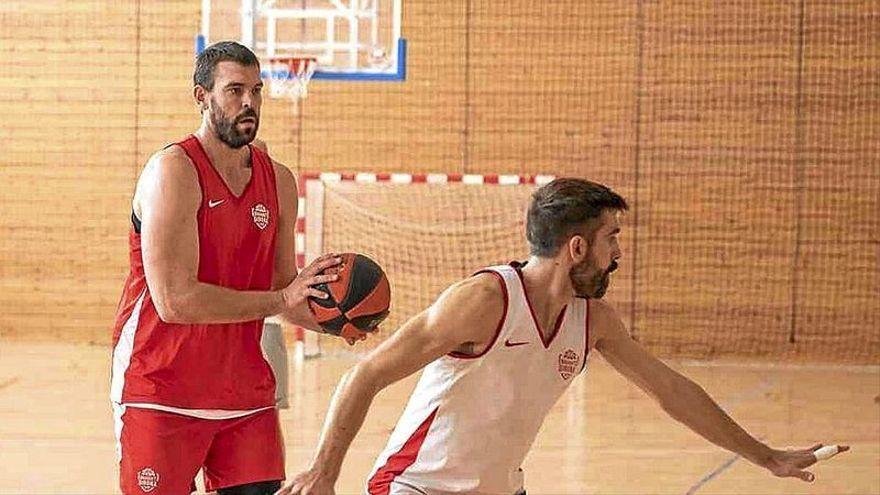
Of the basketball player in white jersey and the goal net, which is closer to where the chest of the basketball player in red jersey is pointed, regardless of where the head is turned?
the basketball player in white jersey

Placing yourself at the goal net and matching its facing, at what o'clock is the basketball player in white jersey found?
The basketball player in white jersey is roughly at 12 o'clock from the goal net.

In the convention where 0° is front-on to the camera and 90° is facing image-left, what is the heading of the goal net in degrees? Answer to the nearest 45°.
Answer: approximately 0°

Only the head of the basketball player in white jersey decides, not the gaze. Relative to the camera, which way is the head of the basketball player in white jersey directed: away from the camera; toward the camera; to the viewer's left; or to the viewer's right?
to the viewer's right

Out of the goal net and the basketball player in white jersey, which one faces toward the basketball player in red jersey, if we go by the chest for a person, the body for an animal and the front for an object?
the goal net

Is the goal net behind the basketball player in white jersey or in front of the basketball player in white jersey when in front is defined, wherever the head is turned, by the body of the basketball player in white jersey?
behind

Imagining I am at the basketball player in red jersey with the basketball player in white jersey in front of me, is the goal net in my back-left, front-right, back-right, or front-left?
back-left

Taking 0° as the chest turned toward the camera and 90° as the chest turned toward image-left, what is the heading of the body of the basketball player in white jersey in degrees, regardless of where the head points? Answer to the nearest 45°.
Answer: approximately 315°

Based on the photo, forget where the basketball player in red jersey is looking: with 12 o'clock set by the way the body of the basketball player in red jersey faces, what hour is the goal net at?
The goal net is roughly at 8 o'clock from the basketball player in red jersey.

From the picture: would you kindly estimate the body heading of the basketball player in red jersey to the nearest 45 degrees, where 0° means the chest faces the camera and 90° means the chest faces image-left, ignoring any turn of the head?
approximately 315°
